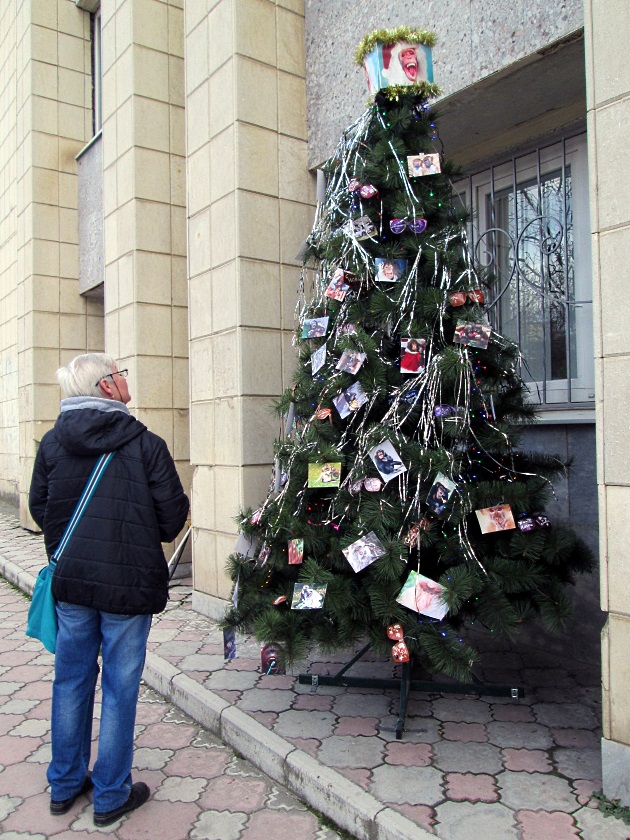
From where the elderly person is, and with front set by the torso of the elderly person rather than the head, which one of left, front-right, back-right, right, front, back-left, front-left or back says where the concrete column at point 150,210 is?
front-left

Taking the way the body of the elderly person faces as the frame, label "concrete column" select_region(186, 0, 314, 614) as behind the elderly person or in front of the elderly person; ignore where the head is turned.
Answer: in front

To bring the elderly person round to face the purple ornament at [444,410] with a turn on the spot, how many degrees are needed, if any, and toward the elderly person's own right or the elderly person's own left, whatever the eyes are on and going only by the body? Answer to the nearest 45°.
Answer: approximately 45° to the elderly person's own right

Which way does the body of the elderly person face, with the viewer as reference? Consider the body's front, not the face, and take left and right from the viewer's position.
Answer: facing away from the viewer and to the right of the viewer

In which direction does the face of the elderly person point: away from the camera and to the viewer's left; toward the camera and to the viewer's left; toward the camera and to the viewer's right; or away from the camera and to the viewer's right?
away from the camera and to the viewer's right
